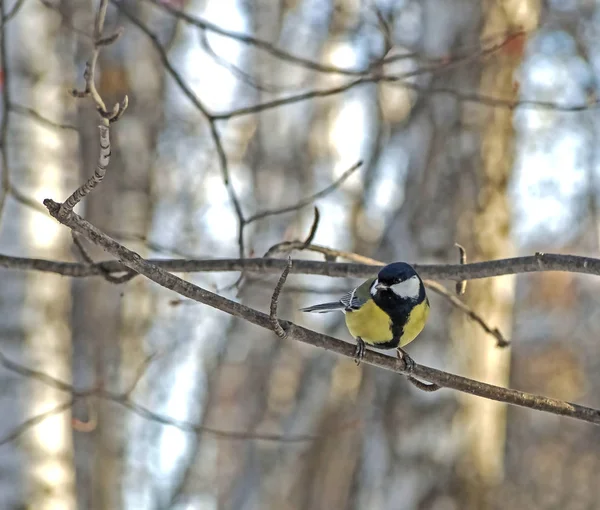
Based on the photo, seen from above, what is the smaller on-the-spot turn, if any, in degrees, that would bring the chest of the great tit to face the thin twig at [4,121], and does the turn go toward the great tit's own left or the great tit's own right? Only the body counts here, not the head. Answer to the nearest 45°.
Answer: approximately 135° to the great tit's own right

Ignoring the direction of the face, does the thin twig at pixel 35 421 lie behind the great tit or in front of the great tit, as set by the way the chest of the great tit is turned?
behind

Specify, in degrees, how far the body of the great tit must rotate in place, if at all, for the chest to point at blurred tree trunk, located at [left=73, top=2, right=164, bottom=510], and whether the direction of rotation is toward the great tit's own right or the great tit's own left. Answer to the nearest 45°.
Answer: approximately 180°

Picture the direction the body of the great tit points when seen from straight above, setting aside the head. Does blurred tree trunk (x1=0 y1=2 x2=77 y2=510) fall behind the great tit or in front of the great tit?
behind

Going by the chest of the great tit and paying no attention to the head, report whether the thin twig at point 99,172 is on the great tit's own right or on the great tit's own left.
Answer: on the great tit's own right

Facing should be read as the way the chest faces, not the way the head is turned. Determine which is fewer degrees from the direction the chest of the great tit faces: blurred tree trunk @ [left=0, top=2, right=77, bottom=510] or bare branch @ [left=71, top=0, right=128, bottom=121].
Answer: the bare branch

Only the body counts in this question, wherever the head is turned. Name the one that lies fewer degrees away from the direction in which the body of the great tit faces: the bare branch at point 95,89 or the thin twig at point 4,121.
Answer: the bare branch

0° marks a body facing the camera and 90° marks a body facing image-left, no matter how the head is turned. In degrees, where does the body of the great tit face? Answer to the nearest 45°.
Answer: approximately 315°

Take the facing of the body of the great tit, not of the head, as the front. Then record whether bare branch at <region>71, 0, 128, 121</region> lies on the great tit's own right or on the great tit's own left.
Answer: on the great tit's own right
